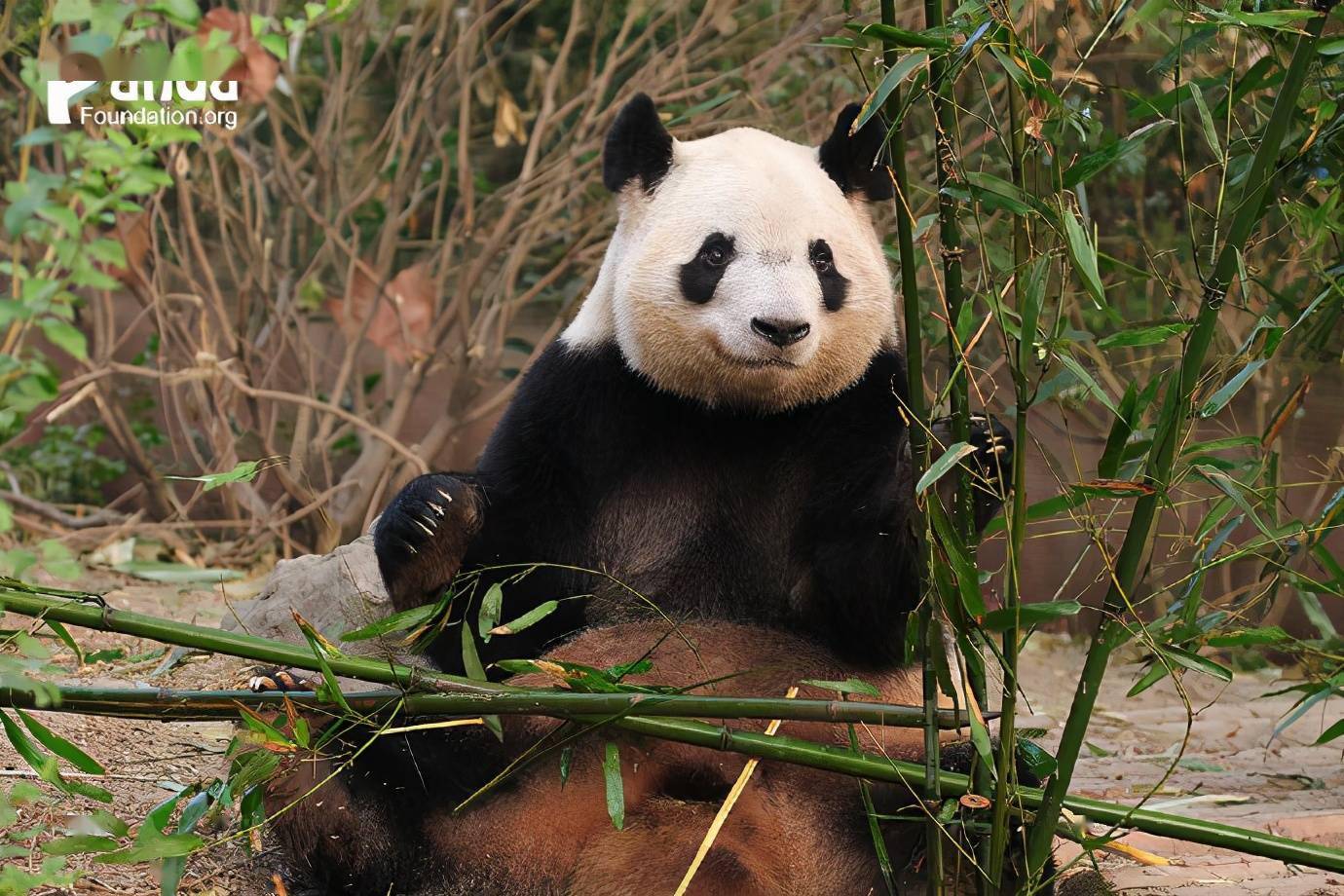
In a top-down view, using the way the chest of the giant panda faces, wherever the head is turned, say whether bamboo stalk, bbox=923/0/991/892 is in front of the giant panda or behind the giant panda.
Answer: in front

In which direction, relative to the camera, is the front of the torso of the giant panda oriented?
toward the camera

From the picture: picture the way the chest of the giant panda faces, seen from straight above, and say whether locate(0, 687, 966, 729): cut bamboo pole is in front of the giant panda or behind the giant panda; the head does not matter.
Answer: in front

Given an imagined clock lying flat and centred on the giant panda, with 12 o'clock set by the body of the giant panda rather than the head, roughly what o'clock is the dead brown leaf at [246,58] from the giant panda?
The dead brown leaf is roughly at 5 o'clock from the giant panda.

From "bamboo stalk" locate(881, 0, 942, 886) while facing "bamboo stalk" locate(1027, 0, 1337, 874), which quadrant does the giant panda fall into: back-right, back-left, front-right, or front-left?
back-left

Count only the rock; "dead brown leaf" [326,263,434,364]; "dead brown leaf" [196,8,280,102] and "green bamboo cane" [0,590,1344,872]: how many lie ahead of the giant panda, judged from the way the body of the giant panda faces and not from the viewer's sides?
1

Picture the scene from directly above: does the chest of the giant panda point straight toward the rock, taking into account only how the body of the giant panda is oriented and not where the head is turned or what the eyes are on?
no

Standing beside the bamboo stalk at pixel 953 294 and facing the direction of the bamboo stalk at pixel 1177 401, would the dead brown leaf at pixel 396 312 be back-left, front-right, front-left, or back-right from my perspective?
back-left

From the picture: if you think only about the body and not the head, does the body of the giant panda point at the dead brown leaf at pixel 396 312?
no

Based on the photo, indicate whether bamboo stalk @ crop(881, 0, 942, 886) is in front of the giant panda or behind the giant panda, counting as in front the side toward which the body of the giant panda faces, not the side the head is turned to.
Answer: in front

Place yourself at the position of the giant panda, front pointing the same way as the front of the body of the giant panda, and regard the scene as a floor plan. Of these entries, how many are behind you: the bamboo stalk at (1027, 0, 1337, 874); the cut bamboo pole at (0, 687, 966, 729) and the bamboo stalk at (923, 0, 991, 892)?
0

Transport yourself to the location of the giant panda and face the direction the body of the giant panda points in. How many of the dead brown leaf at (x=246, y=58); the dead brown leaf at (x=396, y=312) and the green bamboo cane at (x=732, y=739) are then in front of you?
1
